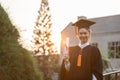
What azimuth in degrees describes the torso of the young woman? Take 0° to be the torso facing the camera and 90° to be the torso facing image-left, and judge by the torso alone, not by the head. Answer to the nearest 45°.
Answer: approximately 0°

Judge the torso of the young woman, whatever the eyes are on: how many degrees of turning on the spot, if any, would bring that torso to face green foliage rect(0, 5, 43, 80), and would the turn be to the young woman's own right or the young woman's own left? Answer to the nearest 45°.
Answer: approximately 135° to the young woman's own right

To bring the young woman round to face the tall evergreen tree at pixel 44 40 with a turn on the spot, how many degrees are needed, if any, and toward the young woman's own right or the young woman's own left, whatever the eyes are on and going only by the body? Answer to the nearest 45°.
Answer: approximately 180°

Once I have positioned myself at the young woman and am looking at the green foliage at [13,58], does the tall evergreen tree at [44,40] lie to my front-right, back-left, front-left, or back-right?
front-right
